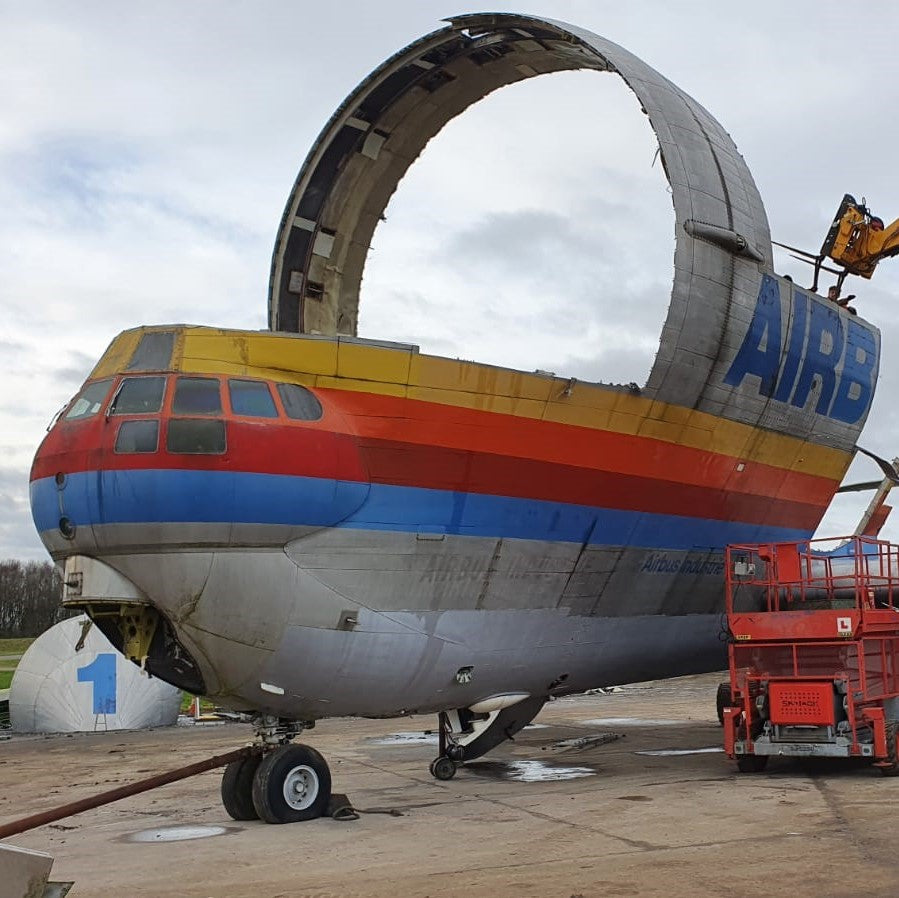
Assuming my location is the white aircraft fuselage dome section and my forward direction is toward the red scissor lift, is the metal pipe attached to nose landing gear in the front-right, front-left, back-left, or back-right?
front-right

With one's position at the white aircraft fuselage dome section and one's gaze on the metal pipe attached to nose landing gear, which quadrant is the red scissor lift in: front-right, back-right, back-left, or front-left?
front-left

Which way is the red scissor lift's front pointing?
toward the camera

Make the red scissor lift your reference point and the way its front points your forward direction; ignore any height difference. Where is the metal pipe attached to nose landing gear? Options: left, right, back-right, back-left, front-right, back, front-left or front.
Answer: front-right

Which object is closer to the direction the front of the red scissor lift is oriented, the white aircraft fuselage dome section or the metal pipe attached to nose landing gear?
the metal pipe attached to nose landing gear

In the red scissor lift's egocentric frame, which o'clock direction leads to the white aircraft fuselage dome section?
The white aircraft fuselage dome section is roughly at 4 o'clock from the red scissor lift.
